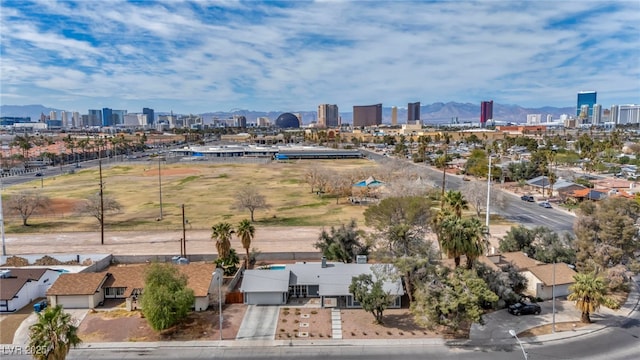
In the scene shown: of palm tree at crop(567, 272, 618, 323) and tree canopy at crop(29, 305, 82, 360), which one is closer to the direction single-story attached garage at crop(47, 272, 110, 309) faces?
the tree canopy

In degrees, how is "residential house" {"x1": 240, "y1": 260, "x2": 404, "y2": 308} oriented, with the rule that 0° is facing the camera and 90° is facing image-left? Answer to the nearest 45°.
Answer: approximately 0°

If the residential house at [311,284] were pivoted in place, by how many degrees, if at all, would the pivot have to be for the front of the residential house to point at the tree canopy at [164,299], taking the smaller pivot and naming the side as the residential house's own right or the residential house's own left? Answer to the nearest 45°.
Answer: approximately 45° to the residential house's own right

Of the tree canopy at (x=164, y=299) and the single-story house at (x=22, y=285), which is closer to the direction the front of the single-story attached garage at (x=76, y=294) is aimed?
the tree canopy

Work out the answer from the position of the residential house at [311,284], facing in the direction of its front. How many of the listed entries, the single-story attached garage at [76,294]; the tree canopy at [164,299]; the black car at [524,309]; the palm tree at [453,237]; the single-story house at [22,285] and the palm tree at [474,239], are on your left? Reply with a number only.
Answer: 3

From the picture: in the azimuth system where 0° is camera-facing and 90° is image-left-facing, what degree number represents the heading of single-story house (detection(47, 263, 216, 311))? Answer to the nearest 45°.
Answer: approximately 0°

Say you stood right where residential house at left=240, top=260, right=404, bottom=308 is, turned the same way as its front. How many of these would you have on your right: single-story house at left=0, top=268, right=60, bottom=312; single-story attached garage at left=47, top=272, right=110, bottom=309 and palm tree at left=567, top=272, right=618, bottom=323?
2

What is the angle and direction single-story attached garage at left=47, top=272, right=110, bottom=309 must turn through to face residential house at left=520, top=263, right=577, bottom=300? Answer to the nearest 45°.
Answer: approximately 45° to its left

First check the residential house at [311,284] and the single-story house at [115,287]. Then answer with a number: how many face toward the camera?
2
